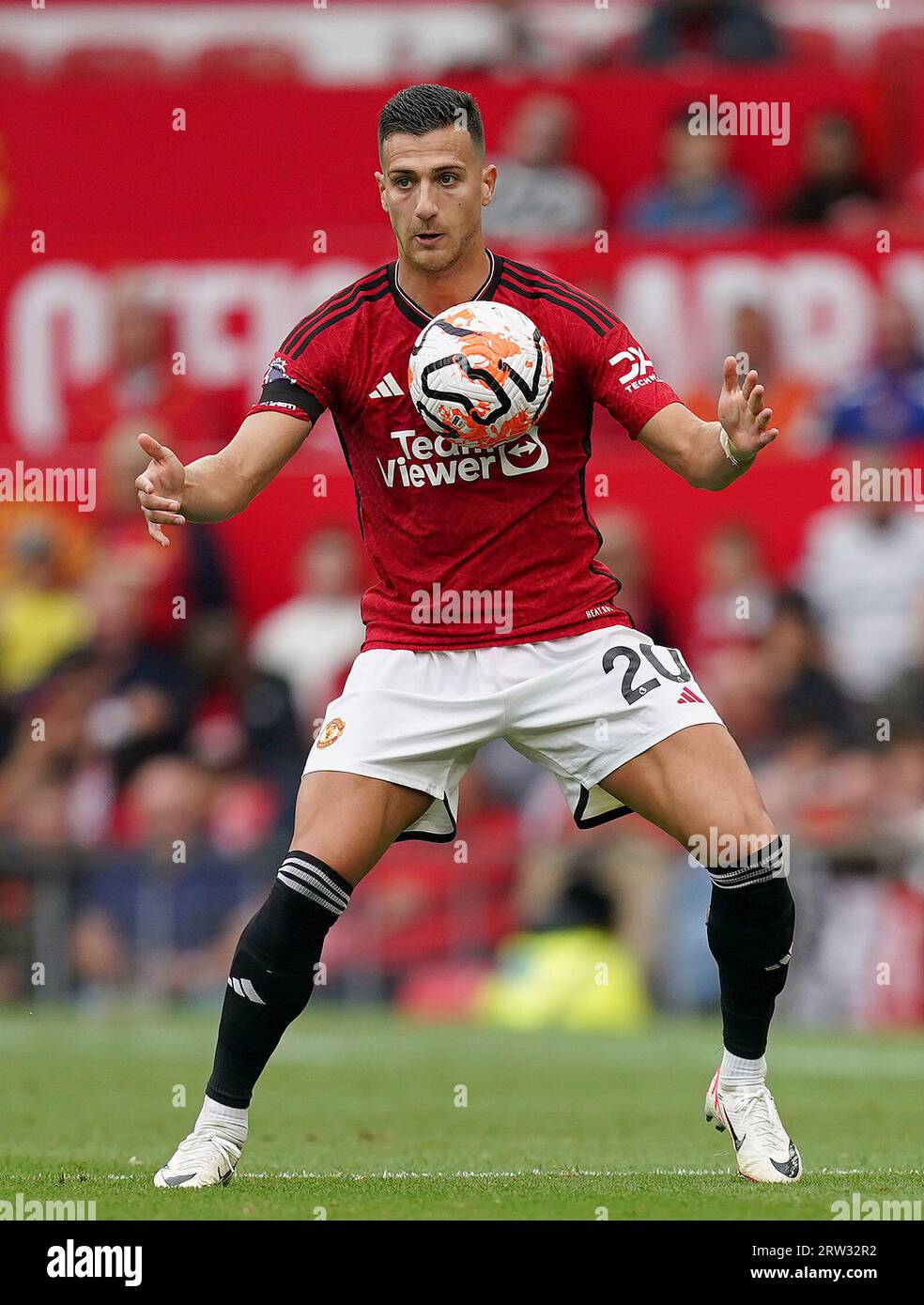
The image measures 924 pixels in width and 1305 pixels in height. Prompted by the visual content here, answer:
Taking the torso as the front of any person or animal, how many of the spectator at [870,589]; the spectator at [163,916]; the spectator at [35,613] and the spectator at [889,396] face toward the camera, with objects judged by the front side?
4

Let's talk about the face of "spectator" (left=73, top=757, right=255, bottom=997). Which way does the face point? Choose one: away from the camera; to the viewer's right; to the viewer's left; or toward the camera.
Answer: toward the camera

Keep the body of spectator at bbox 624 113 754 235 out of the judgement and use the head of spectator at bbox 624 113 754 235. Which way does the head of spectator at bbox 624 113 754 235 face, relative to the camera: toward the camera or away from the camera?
toward the camera

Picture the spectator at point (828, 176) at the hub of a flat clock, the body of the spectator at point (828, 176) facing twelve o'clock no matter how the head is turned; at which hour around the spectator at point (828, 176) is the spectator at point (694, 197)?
the spectator at point (694, 197) is roughly at 3 o'clock from the spectator at point (828, 176).

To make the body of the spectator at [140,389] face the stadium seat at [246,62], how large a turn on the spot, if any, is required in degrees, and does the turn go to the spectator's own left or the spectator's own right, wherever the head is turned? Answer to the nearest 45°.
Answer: approximately 180°

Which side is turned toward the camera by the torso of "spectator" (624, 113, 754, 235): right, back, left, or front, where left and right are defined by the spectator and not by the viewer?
front

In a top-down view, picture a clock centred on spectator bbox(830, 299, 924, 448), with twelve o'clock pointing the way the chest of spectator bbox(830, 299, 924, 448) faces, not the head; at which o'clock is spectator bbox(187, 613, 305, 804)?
spectator bbox(187, 613, 305, 804) is roughly at 2 o'clock from spectator bbox(830, 299, 924, 448).

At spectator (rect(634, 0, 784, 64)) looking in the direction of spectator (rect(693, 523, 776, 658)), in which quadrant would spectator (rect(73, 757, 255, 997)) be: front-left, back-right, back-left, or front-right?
front-right

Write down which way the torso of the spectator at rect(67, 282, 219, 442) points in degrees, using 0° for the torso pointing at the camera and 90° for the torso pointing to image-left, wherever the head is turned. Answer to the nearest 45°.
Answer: approximately 0°

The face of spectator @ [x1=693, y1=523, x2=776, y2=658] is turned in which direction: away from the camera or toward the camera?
toward the camera

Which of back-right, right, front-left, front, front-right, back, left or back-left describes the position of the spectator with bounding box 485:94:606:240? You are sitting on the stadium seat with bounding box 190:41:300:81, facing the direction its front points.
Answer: front-left

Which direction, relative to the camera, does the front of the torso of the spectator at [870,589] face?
toward the camera

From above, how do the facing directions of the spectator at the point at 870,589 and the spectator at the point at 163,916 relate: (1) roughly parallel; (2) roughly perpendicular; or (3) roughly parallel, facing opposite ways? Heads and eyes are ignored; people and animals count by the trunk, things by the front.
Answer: roughly parallel

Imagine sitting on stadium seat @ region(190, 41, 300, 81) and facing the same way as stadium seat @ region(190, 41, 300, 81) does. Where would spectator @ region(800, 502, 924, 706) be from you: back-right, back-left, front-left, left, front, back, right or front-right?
front-left

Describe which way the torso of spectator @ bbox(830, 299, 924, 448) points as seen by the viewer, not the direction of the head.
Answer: toward the camera

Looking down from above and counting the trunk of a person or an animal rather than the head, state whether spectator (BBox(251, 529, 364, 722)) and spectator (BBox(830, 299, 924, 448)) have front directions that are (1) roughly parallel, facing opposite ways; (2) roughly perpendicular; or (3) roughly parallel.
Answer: roughly parallel

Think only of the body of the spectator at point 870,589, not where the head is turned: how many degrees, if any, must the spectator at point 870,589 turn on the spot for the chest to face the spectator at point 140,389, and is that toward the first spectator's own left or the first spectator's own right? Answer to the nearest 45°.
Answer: approximately 90° to the first spectator's own right
